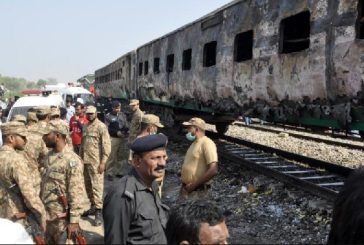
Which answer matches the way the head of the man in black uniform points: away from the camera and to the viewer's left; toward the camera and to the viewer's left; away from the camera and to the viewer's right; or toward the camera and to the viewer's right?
toward the camera and to the viewer's right

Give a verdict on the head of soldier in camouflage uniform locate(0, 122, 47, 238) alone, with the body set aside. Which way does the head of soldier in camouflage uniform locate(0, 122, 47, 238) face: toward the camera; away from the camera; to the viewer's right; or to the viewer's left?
to the viewer's right

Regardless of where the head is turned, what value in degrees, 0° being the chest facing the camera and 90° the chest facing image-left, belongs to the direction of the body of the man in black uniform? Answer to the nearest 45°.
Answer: approximately 315°

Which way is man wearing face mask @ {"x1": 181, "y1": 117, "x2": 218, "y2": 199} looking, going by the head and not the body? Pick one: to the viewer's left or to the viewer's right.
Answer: to the viewer's left
